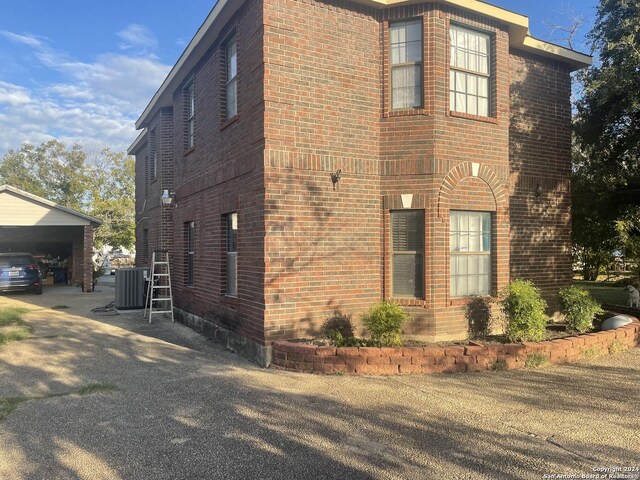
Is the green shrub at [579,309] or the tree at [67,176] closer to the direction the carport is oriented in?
the green shrub

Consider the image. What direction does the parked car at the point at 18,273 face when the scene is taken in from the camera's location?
facing away from the viewer

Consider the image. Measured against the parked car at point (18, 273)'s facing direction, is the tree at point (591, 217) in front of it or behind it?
behind

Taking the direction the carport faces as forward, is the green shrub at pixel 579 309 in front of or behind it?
in front

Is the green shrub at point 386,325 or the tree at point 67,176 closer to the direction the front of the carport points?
the green shrub

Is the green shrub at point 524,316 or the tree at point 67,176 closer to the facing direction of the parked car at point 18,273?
the tree

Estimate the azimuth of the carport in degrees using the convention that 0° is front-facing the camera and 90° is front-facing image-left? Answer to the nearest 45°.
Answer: approximately 0°

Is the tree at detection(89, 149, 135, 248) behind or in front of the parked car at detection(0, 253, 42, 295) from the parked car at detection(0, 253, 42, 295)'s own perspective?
in front

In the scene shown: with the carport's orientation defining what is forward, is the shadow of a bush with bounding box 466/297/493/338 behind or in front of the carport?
in front
